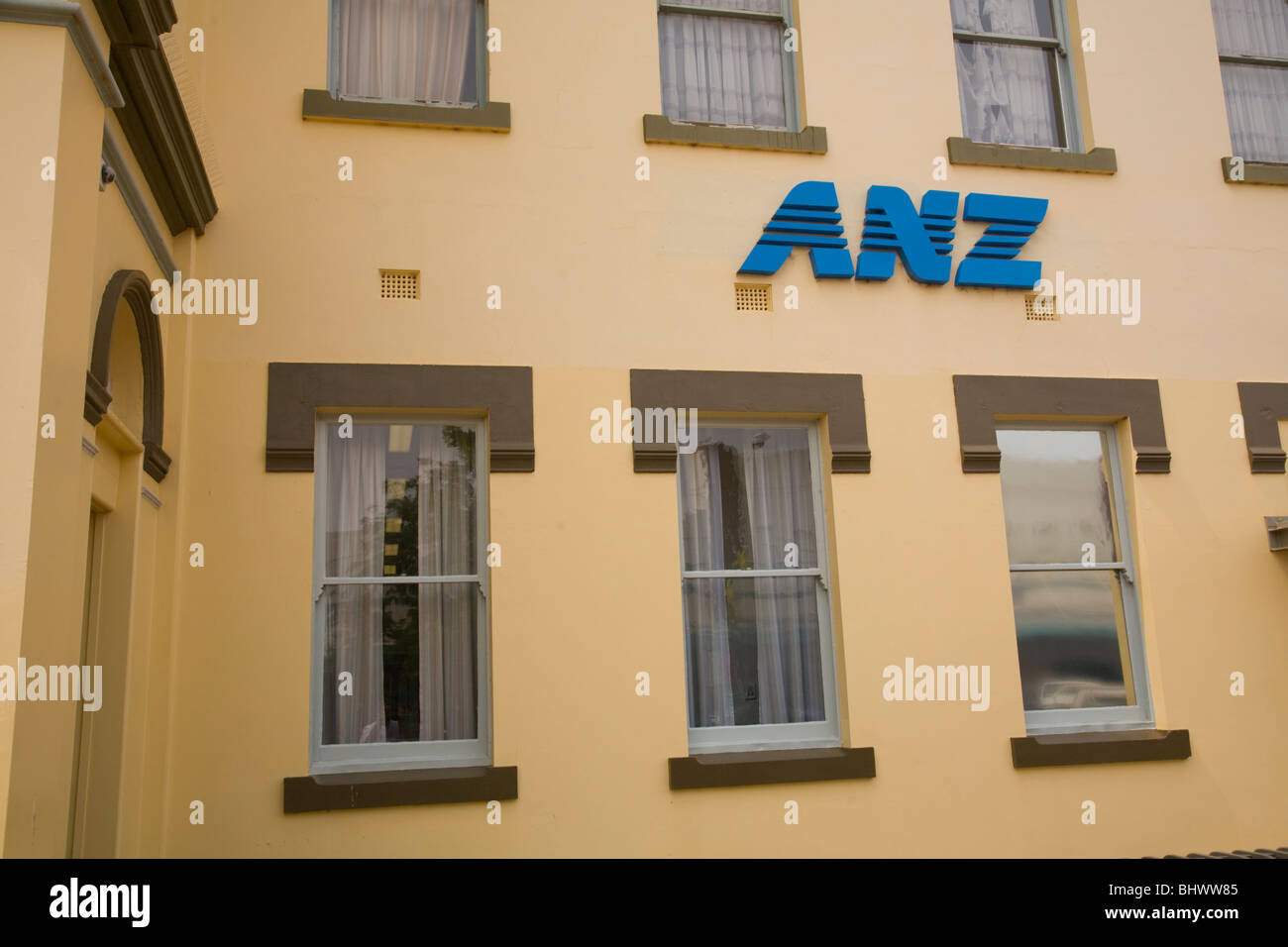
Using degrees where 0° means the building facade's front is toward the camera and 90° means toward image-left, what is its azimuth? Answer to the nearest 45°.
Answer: approximately 0°
